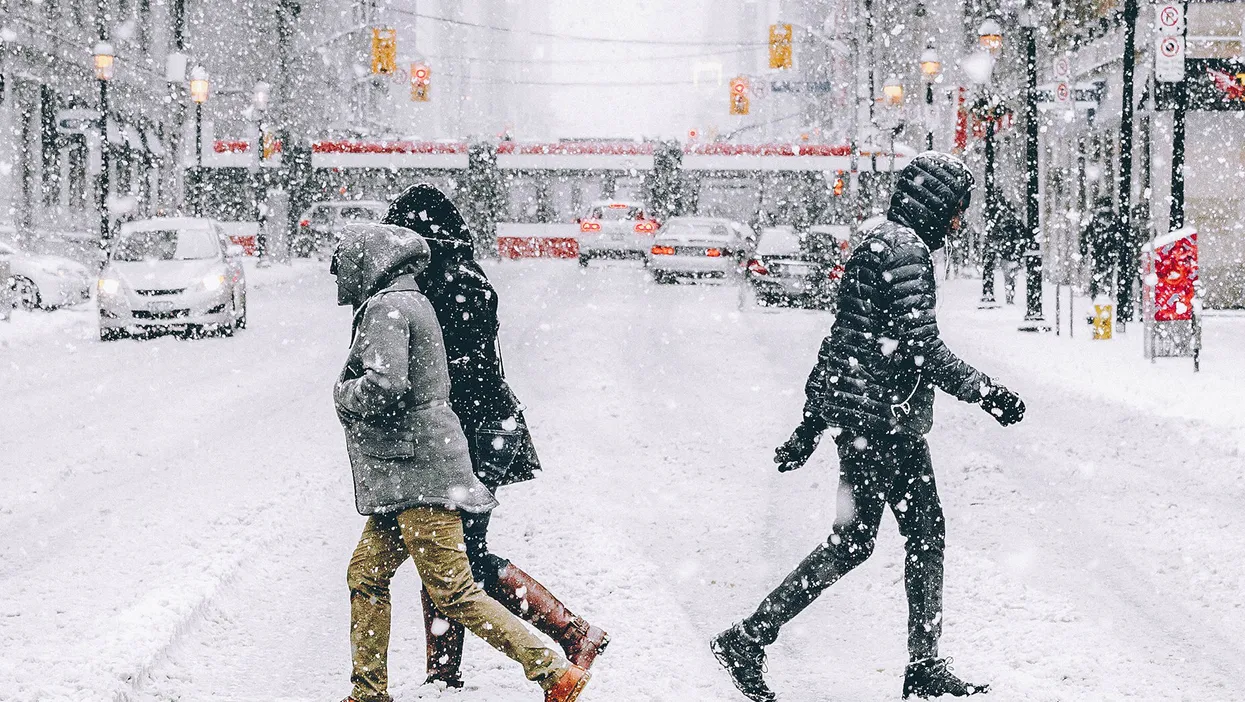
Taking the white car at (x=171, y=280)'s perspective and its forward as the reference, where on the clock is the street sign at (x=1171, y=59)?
The street sign is roughly at 10 o'clock from the white car.

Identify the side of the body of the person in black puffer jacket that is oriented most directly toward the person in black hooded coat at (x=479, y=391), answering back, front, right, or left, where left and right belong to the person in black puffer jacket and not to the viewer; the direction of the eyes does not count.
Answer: back

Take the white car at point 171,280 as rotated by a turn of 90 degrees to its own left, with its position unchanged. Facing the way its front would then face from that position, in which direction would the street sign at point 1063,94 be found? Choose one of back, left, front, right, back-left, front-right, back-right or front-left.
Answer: front

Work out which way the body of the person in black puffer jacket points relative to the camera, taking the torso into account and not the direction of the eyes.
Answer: to the viewer's right

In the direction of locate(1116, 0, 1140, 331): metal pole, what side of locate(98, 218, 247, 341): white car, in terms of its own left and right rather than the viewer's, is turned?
left

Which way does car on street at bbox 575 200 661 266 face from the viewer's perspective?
away from the camera

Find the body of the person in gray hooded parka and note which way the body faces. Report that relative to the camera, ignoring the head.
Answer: to the viewer's left

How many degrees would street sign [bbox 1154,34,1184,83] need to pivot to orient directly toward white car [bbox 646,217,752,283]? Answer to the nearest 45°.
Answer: approximately 135° to its right

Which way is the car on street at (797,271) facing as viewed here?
away from the camera

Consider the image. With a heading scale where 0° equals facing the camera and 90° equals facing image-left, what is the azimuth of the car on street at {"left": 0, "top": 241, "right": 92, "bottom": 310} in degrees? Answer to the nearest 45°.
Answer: approximately 315°
